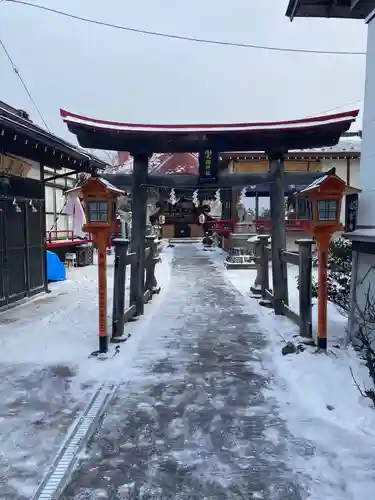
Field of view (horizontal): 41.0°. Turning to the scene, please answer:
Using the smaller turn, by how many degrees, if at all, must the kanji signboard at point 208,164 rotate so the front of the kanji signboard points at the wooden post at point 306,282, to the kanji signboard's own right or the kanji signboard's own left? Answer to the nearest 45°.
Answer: approximately 45° to the kanji signboard's own left

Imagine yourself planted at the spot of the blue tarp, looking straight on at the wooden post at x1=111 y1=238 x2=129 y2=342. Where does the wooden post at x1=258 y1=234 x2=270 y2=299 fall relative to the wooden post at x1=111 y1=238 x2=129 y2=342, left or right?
left

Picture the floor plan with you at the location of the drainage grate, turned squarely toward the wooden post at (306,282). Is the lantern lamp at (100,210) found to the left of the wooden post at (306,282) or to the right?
left

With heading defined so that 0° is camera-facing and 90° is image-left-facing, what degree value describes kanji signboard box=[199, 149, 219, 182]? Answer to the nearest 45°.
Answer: approximately 0°

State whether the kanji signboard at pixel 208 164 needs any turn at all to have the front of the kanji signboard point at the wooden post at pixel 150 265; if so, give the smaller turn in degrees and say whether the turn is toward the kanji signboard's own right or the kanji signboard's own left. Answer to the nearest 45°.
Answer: approximately 135° to the kanji signboard's own right

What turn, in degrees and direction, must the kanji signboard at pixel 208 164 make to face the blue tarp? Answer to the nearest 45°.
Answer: approximately 135° to its right

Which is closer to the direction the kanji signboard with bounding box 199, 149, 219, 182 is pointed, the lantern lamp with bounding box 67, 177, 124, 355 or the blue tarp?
the lantern lamp

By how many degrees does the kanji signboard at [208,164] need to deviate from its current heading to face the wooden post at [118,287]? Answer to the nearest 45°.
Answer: approximately 45° to its right

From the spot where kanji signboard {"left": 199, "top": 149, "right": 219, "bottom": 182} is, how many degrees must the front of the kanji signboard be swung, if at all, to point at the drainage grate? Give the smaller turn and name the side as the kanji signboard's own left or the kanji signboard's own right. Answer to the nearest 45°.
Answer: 0° — it already faces it
